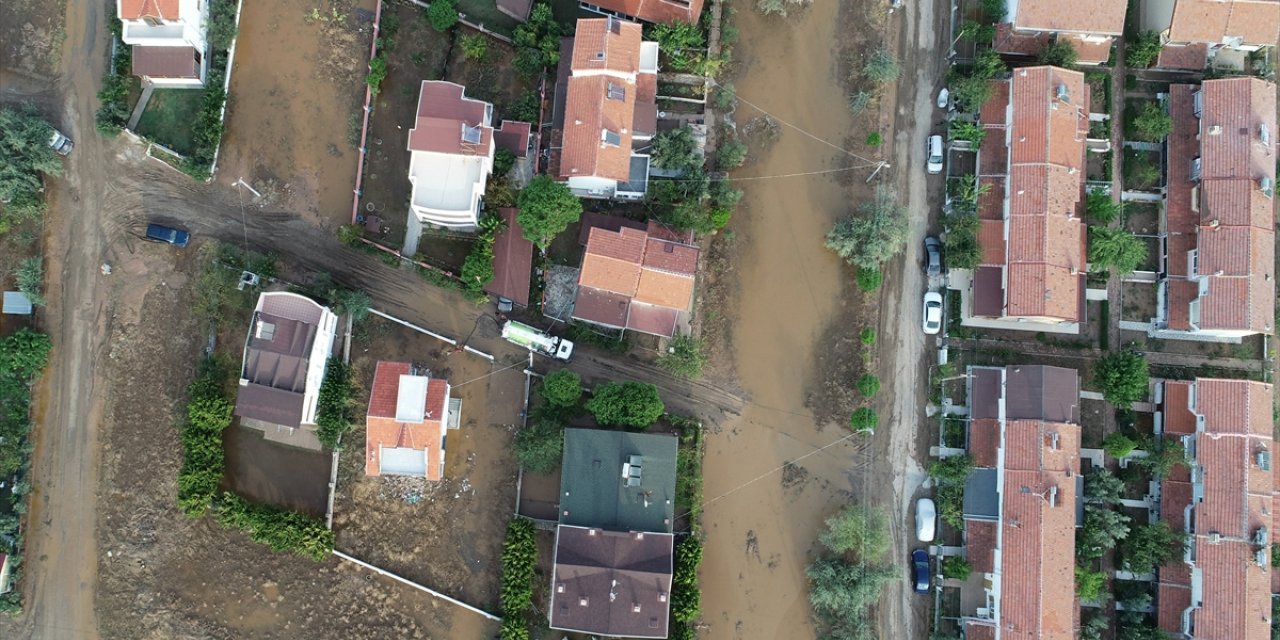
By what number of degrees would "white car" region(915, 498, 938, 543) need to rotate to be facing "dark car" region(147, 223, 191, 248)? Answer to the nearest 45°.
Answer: approximately 90° to its left

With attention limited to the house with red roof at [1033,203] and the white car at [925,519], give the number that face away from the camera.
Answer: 1

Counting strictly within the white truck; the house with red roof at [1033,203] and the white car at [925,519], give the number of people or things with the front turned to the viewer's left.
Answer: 1

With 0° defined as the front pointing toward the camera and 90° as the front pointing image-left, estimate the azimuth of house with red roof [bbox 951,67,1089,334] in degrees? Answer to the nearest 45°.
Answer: approximately 90°

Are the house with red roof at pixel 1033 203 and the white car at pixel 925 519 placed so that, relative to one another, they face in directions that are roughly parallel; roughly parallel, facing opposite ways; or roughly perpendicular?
roughly perpendicular

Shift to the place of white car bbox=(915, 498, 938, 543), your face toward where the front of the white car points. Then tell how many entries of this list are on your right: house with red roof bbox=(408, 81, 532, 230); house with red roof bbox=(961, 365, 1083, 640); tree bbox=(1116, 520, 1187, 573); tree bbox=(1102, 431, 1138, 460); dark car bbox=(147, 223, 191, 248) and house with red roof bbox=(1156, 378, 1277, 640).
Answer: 4

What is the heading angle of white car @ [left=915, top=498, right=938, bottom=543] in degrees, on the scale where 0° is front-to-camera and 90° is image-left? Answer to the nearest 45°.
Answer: approximately 180°

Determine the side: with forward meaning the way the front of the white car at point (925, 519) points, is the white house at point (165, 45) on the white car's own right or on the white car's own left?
on the white car's own left

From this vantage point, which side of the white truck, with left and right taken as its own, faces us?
right

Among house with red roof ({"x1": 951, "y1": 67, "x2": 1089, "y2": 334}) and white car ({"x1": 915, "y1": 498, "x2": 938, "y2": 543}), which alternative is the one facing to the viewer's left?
the house with red roof

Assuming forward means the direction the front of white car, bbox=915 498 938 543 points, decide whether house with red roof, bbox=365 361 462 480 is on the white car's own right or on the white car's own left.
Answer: on the white car's own left

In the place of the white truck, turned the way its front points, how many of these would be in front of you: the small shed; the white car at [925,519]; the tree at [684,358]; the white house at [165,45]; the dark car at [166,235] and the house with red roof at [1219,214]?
3
